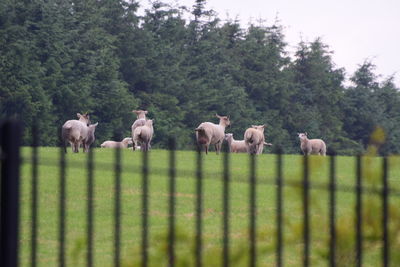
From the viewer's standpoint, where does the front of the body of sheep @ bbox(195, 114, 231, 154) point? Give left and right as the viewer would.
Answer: facing away from the viewer and to the right of the viewer

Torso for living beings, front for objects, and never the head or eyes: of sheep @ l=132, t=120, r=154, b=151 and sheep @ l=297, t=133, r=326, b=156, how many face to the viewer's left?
1

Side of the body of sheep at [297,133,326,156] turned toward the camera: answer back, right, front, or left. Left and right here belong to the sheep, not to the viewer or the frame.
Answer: left

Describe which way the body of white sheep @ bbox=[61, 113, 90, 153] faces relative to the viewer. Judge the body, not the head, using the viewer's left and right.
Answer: facing away from the viewer and to the right of the viewer

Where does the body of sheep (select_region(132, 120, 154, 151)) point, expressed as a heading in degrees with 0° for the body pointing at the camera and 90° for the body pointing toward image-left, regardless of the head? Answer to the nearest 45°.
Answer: approximately 225°

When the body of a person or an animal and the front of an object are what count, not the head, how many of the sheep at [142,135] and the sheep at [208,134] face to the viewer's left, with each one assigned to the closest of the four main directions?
0

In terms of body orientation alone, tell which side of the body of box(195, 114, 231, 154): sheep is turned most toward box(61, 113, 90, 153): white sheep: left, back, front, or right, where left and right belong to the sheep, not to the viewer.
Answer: back

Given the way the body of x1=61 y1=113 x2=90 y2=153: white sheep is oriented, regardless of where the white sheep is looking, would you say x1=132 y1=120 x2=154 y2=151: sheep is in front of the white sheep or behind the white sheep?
in front

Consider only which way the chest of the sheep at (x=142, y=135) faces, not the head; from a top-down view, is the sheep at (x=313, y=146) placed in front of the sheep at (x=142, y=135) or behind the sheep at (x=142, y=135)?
in front

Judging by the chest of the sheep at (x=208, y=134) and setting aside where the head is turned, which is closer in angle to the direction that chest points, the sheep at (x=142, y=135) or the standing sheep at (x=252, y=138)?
the standing sheep

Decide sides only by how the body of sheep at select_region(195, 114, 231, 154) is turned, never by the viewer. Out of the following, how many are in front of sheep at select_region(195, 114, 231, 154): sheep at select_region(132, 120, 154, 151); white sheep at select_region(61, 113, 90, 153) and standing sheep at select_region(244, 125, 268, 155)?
1

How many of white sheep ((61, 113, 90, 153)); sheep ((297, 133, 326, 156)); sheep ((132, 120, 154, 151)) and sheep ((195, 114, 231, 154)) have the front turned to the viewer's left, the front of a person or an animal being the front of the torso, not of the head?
1

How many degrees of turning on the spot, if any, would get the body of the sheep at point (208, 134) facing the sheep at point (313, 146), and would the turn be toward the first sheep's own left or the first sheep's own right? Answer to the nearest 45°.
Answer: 0° — it already faces it

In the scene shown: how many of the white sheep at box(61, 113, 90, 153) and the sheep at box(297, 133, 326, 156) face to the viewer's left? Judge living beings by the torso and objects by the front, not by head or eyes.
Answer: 1

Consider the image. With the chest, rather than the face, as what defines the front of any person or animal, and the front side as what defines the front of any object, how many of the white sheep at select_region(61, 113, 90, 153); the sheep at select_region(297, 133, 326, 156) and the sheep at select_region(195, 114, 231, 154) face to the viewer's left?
1
